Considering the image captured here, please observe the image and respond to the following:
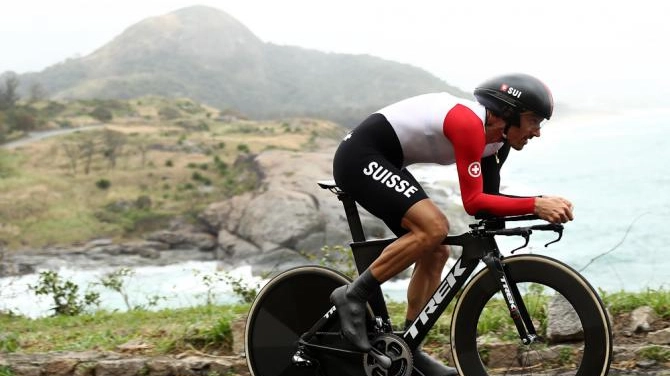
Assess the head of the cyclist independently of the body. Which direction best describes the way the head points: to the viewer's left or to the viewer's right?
to the viewer's right

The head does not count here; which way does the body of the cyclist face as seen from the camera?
to the viewer's right

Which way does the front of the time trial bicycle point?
to the viewer's right

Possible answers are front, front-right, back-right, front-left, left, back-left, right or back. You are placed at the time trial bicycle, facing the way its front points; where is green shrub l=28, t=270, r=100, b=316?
back-left

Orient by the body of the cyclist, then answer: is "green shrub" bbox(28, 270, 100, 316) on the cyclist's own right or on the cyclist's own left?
on the cyclist's own left
